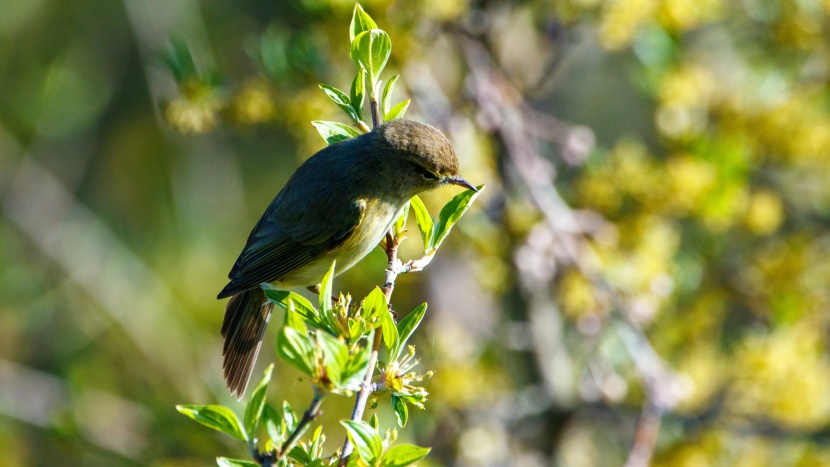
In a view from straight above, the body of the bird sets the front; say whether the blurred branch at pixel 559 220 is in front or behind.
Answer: in front

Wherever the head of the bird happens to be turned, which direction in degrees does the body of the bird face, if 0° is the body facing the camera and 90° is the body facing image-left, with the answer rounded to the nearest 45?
approximately 270°

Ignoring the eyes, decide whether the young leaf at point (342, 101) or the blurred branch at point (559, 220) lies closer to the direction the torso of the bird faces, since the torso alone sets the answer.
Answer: the blurred branch

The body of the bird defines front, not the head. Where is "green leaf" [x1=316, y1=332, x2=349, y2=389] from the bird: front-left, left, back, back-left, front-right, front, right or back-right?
right

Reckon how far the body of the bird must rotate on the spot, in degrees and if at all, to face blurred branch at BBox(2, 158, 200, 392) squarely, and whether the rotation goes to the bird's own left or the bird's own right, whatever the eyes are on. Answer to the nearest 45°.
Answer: approximately 135° to the bird's own left
